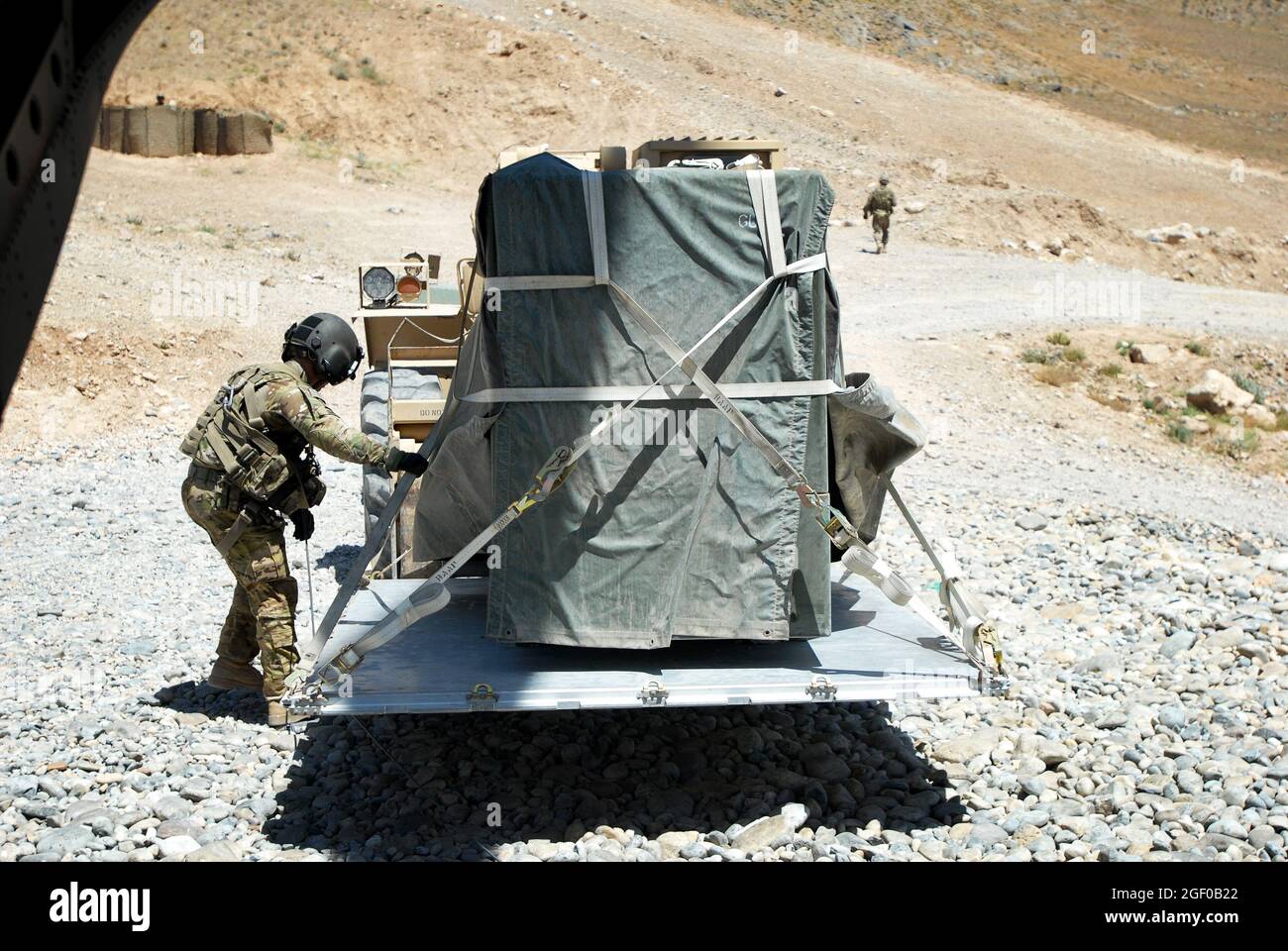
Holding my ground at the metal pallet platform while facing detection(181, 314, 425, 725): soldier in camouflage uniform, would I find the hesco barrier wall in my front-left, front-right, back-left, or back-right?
front-right

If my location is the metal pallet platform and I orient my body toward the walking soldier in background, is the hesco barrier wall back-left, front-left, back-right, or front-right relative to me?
front-left

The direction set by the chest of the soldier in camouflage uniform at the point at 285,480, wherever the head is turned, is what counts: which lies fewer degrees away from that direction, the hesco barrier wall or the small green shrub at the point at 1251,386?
the small green shrub

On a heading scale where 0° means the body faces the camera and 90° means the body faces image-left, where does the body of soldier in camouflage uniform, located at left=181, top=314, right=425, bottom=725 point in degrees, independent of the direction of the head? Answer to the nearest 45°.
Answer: approximately 270°

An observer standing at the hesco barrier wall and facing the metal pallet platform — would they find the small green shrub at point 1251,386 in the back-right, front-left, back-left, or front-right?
front-left

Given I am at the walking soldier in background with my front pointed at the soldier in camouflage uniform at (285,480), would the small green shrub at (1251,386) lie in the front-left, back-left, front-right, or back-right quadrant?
front-left

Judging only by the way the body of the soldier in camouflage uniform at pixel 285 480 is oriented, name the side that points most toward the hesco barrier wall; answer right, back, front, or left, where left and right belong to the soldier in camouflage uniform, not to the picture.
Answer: left

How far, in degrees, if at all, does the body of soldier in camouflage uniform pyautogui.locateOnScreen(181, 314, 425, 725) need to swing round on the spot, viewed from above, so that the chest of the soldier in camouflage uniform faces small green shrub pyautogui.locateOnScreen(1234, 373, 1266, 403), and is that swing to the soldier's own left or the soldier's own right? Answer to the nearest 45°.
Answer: approximately 45° to the soldier's own left

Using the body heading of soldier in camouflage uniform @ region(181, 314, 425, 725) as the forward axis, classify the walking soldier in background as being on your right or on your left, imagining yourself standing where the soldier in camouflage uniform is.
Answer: on your left

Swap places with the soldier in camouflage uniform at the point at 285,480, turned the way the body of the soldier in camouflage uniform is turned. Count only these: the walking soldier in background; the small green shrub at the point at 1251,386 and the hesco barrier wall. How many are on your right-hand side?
0
